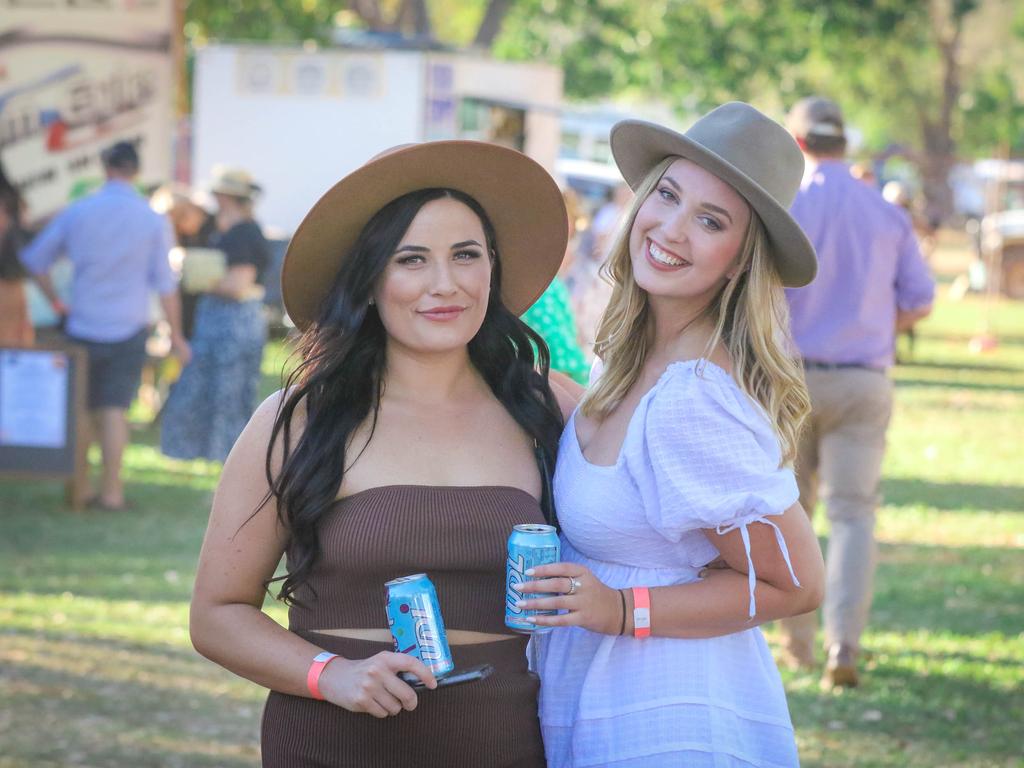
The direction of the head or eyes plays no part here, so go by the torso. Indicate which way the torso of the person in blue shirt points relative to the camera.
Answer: away from the camera

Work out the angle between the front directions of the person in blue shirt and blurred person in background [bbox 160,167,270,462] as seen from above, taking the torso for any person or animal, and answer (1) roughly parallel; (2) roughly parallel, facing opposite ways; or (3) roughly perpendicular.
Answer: roughly perpendicular

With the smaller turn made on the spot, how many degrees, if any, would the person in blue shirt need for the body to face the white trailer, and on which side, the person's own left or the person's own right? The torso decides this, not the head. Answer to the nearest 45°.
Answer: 0° — they already face it

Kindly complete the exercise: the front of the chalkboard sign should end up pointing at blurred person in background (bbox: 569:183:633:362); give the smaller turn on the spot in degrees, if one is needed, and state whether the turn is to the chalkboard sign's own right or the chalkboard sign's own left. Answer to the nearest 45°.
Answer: approximately 90° to the chalkboard sign's own left

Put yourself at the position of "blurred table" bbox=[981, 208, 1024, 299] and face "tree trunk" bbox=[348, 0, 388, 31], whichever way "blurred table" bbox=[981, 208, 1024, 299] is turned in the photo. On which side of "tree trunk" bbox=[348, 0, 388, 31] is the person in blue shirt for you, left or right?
left

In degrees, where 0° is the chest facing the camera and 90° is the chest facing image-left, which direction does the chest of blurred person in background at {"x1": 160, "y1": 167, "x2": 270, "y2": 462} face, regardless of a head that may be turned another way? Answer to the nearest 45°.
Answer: approximately 90°

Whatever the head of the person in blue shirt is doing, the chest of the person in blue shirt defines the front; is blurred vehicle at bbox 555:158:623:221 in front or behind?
in front

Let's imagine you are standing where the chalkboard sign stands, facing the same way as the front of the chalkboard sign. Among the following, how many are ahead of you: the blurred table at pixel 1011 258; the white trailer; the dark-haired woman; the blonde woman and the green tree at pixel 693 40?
2

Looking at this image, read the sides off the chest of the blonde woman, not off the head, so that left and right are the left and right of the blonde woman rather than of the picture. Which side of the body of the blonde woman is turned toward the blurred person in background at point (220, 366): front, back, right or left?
right

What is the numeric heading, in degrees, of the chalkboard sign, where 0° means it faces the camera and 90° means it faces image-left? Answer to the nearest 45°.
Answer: approximately 0°

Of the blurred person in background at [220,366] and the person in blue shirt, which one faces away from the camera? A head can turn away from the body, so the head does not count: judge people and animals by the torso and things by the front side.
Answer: the person in blue shirt

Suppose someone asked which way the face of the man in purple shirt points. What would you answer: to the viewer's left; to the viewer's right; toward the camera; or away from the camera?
away from the camera

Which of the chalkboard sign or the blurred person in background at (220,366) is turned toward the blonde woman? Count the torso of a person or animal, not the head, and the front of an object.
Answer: the chalkboard sign

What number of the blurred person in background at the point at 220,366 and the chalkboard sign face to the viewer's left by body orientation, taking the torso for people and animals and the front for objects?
1
